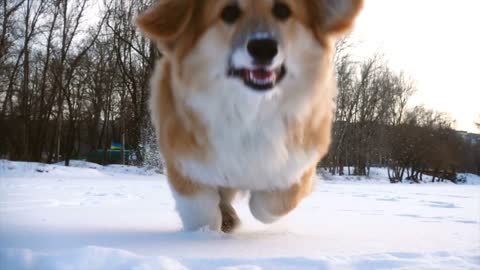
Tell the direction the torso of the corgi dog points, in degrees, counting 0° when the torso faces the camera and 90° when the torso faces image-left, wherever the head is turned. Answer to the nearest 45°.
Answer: approximately 0°
